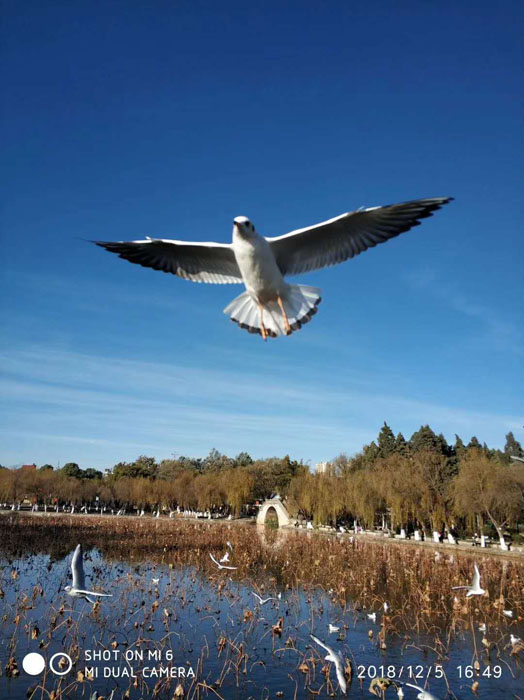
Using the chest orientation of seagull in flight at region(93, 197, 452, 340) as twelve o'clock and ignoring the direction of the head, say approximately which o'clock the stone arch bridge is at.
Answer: The stone arch bridge is roughly at 6 o'clock from the seagull in flight.

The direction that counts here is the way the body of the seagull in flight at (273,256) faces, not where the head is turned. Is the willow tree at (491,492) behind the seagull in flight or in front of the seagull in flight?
behind

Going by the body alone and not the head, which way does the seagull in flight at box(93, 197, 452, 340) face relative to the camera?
toward the camera

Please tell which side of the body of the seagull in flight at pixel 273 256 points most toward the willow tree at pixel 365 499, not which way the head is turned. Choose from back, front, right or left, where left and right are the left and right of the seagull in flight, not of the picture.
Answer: back

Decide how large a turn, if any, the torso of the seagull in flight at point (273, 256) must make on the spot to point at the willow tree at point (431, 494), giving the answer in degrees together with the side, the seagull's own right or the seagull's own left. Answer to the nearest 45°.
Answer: approximately 180°
